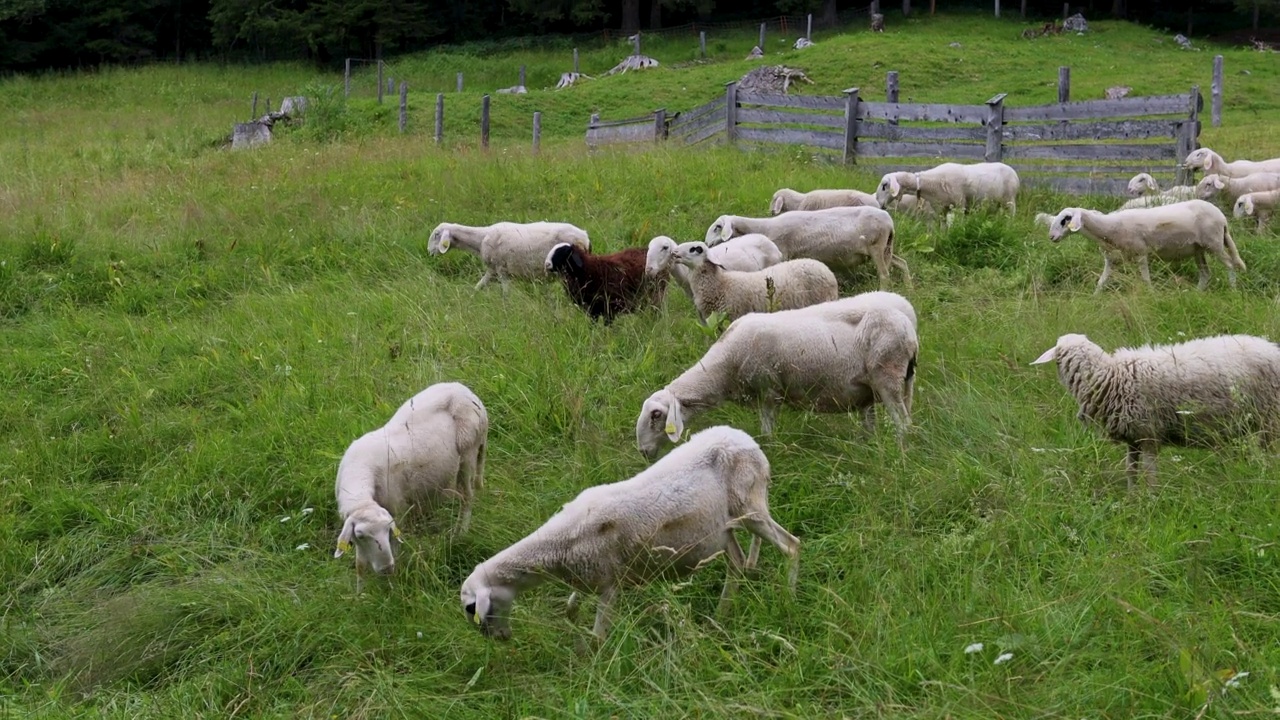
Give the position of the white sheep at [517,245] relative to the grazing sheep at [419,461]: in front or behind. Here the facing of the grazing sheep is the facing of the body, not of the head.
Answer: behind

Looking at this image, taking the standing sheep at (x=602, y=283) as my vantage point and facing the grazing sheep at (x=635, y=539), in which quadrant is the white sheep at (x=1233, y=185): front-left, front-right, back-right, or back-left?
back-left

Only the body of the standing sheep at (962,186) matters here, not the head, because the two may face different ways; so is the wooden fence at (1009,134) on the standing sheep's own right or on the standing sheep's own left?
on the standing sheep's own right

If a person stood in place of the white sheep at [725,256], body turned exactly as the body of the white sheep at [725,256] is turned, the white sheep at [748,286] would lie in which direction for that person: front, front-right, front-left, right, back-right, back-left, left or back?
left

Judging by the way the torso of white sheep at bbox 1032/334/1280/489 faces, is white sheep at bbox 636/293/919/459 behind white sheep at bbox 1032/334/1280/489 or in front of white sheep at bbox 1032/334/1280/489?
in front

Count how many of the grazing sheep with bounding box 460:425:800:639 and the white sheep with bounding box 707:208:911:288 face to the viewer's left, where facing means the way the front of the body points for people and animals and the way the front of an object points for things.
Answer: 2

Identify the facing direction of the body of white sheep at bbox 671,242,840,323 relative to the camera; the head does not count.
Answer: to the viewer's left

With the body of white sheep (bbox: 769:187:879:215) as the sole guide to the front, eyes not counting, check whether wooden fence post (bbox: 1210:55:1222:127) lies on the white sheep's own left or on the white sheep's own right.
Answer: on the white sheep's own right

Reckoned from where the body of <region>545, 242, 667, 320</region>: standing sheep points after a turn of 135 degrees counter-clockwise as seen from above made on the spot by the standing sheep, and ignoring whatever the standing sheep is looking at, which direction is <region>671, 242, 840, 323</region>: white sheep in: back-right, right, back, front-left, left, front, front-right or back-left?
front

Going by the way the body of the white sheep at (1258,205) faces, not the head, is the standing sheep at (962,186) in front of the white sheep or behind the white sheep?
in front

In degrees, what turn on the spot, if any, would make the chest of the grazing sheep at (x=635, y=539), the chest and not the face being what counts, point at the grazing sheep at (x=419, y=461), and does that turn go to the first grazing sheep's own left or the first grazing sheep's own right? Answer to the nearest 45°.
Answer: approximately 45° to the first grazing sheep's own right

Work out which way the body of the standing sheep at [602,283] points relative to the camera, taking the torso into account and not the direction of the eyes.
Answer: to the viewer's left
